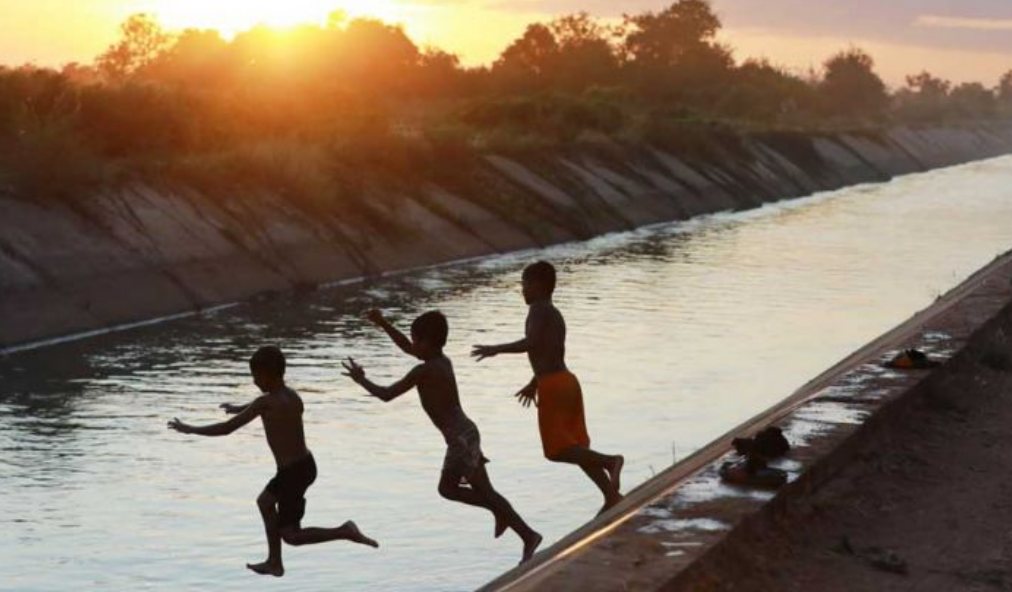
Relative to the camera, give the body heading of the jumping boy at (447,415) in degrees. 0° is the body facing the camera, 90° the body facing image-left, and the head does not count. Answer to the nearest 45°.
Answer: approximately 90°

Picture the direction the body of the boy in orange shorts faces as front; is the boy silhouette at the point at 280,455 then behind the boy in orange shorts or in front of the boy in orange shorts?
in front

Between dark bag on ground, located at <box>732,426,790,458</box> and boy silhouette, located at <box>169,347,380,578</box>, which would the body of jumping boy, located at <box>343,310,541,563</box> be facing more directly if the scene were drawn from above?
the boy silhouette

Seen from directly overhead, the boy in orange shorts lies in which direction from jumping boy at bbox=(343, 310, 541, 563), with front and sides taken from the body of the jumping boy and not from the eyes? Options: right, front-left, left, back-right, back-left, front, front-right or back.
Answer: back-right

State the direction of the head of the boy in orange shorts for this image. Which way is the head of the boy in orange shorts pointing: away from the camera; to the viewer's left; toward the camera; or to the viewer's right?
to the viewer's left

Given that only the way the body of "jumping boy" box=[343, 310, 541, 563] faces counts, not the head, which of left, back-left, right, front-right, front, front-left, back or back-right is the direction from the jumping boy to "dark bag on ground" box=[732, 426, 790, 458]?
back

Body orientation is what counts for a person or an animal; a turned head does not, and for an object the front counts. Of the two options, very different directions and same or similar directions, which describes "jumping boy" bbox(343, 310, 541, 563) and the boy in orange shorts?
same or similar directions

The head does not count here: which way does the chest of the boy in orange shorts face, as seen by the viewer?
to the viewer's left

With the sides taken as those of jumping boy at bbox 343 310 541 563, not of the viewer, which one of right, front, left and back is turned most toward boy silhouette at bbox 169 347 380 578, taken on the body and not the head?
front

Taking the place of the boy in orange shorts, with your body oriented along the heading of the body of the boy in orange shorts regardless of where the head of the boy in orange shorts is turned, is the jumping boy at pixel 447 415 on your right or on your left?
on your left

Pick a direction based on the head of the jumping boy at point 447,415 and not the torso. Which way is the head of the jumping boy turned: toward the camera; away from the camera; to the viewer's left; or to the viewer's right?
to the viewer's left

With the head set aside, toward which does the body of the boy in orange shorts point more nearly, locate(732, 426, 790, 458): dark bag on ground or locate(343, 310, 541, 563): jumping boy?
the jumping boy

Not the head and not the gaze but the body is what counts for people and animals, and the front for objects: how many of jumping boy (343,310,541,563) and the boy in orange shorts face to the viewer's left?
2

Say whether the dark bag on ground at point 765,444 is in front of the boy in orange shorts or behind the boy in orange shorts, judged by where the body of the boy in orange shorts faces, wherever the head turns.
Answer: behind
